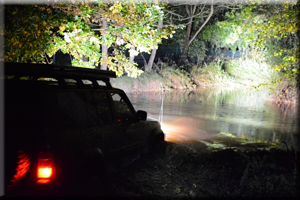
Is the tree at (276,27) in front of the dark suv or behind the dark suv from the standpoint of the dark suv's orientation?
in front

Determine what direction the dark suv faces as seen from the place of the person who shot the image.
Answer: facing away from the viewer and to the right of the viewer

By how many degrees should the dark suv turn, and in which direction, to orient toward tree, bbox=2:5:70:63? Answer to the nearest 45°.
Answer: approximately 45° to its left
